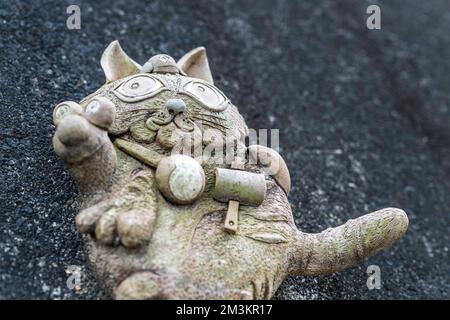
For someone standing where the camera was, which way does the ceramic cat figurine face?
facing the viewer
